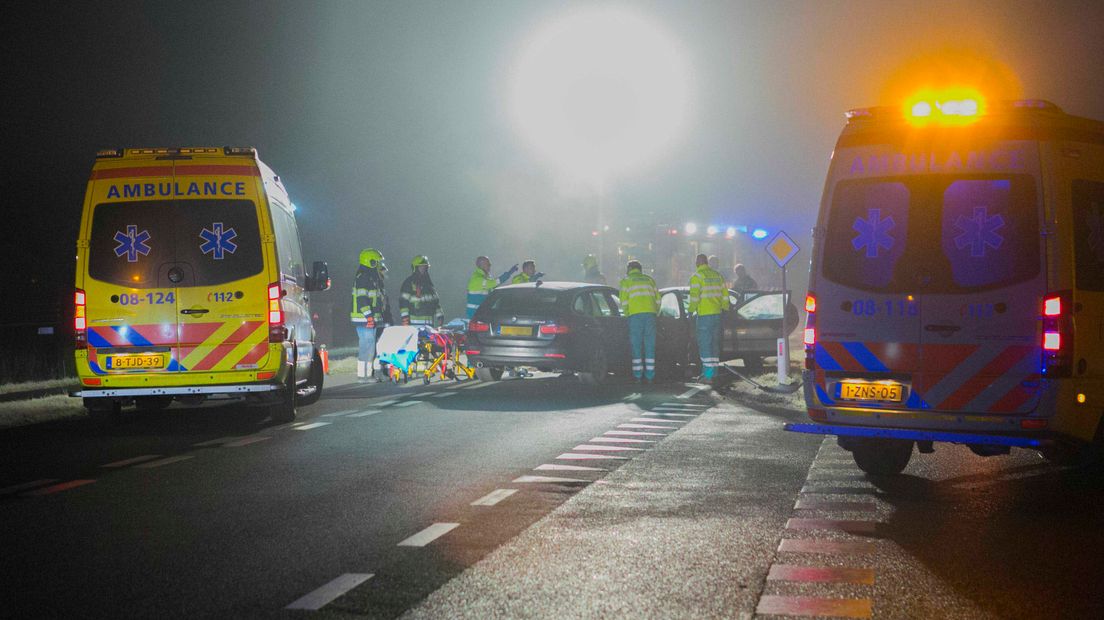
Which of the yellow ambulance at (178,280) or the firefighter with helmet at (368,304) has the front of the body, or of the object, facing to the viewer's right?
the firefighter with helmet

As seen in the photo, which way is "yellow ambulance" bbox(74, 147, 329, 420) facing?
away from the camera

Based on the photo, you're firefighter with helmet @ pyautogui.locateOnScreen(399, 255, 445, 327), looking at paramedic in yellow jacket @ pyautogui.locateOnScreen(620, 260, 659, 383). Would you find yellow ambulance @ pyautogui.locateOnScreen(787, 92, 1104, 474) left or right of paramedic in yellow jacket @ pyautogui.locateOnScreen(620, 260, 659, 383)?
right

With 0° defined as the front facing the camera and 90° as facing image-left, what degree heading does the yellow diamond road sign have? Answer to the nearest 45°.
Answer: approximately 0°

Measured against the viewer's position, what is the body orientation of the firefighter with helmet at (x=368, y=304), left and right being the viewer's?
facing to the right of the viewer

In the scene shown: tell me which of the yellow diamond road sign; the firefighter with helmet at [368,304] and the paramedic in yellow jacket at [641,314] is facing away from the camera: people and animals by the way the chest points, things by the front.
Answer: the paramedic in yellow jacket

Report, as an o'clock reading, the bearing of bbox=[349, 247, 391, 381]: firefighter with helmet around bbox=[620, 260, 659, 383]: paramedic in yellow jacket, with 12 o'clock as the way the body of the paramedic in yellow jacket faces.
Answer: The firefighter with helmet is roughly at 9 o'clock from the paramedic in yellow jacket.

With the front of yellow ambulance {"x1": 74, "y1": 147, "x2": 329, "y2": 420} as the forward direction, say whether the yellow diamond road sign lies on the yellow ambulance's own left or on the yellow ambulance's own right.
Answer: on the yellow ambulance's own right

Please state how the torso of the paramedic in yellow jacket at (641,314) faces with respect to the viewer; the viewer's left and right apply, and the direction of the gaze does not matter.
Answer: facing away from the viewer

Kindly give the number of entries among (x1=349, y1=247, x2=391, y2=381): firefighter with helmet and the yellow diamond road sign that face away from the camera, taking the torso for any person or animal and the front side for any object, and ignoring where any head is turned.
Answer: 0

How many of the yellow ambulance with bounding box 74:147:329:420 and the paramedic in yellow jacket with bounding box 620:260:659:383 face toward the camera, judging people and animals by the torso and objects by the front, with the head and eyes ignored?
0
